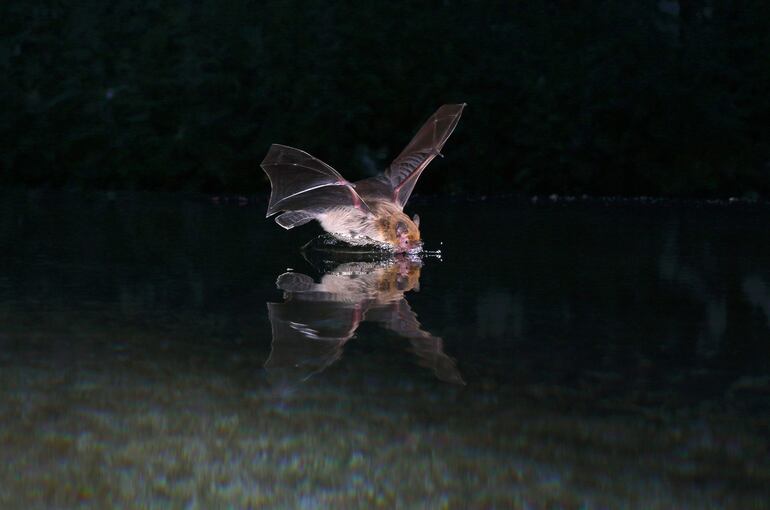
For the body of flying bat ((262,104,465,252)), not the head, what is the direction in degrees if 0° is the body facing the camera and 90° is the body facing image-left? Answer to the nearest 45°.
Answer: approximately 315°
